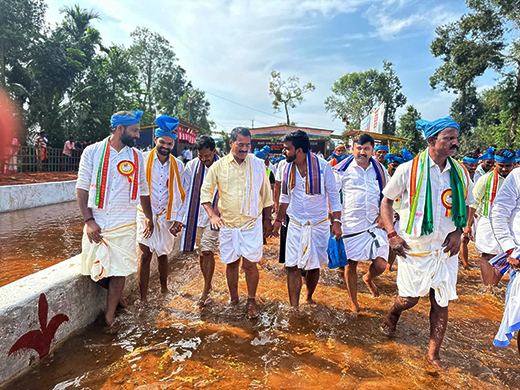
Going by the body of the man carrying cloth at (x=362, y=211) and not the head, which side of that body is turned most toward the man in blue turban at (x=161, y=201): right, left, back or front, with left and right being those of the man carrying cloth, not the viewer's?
right

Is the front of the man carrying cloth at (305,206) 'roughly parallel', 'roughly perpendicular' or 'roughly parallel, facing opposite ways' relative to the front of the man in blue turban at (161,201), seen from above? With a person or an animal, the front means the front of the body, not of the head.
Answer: roughly parallel

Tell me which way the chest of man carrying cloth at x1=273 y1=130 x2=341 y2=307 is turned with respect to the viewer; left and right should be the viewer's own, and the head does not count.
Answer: facing the viewer

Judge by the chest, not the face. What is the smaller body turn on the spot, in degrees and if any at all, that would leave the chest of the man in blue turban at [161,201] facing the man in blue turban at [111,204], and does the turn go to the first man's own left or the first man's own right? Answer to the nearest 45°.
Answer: approximately 45° to the first man's own right

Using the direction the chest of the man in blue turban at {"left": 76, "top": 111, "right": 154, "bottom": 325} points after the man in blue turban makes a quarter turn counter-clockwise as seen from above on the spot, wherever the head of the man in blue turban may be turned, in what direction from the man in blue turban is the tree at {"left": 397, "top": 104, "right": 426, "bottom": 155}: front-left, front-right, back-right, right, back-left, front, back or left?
front-left

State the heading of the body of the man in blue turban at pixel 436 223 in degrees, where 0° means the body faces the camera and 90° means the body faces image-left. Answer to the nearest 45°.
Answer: approximately 315°

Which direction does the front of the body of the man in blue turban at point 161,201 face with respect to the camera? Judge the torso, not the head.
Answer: toward the camera

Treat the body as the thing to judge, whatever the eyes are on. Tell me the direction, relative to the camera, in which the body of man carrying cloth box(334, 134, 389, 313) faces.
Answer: toward the camera

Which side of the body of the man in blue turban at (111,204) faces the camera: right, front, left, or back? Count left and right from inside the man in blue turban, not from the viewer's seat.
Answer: front

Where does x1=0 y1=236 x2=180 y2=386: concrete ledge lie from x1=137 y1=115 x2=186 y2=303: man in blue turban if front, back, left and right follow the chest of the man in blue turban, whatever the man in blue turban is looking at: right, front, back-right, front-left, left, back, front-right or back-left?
front-right

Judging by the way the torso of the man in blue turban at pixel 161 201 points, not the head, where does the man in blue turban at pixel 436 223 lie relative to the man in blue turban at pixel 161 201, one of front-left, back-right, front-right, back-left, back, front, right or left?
front-left

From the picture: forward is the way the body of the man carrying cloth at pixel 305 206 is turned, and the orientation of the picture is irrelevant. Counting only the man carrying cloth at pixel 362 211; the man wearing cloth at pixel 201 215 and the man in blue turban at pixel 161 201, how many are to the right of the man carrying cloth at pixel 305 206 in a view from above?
2
